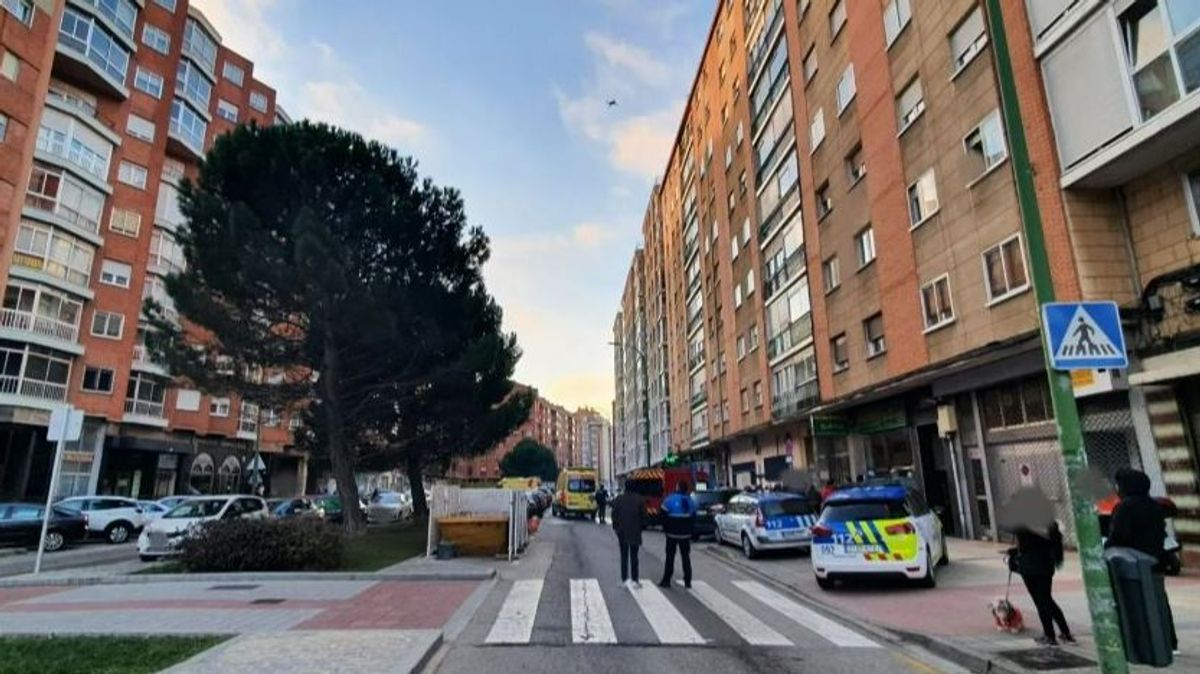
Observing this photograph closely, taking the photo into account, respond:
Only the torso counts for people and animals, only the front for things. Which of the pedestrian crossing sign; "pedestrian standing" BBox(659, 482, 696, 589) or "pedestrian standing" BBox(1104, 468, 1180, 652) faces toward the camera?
the pedestrian crossing sign

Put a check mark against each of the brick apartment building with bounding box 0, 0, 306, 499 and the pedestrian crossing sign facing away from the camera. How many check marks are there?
0

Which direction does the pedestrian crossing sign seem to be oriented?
toward the camera

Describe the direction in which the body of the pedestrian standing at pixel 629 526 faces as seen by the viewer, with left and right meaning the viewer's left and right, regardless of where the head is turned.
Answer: facing away from the viewer

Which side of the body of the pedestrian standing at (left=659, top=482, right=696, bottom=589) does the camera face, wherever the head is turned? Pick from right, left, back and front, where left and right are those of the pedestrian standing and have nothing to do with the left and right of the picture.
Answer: back

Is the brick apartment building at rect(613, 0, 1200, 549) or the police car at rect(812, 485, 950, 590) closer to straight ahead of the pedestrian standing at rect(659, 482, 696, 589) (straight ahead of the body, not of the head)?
the brick apartment building

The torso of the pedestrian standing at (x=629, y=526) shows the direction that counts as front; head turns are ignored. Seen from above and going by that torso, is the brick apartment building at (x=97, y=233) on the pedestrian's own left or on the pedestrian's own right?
on the pedestrian's own left

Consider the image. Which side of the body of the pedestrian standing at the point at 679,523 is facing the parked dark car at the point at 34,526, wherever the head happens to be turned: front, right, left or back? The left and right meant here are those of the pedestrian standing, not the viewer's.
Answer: left

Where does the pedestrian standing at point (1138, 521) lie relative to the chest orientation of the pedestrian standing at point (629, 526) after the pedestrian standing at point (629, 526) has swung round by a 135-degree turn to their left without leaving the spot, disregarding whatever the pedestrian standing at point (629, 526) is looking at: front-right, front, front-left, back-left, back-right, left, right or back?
left

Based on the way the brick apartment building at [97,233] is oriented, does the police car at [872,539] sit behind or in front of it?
in front

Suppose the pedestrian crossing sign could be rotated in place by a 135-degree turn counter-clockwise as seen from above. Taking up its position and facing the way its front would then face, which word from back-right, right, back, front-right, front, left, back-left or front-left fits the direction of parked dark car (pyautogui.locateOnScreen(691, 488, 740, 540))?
left
